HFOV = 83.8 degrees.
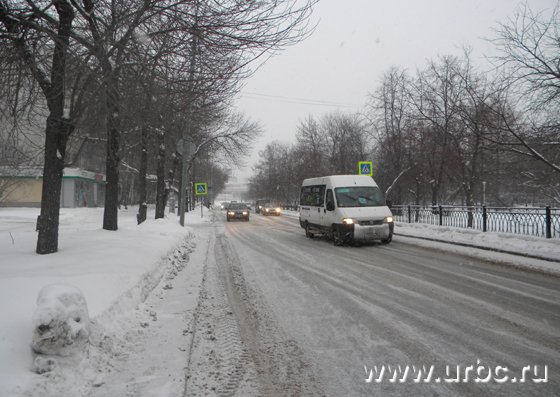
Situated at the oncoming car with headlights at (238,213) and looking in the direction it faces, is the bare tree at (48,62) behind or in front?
in front

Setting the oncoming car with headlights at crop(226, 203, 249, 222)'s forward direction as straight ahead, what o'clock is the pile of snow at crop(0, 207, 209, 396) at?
The pile of snow is roughly at 12 o'clock from the oncoming car with headlights.

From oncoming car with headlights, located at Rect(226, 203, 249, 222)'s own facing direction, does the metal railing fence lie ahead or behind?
ahead

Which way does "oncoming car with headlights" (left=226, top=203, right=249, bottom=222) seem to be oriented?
toward the camera

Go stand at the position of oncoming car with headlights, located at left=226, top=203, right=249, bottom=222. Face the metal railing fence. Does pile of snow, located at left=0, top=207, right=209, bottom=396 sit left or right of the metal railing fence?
right

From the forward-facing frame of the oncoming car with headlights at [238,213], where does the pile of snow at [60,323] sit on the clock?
The pile of snow is roughly at 12 o'clock from the oncoming car with headlights.
